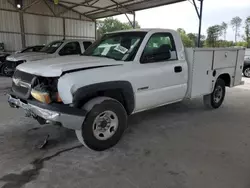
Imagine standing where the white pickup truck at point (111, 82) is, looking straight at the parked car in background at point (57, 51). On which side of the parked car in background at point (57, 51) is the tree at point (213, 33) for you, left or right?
right

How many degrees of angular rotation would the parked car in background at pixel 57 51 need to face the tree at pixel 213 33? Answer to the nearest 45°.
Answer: approximately 180°

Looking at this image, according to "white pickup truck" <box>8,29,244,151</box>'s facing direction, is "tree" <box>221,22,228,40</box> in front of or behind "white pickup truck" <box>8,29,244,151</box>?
behind

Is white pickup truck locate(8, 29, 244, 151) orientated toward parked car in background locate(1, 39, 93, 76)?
no

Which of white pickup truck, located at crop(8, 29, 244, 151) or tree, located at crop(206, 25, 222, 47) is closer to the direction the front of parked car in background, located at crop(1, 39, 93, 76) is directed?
the white pickup truck

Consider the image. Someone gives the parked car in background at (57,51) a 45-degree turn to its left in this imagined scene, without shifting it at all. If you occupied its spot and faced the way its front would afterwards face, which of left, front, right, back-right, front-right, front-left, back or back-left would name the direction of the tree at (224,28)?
back-left

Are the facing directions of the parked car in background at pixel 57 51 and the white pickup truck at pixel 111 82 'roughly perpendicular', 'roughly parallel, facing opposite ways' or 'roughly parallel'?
roughly parallel

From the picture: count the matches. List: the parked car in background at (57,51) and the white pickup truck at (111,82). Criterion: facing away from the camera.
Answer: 0

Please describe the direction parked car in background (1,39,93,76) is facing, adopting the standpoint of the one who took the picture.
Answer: facing the viewer and to the left of the viewer

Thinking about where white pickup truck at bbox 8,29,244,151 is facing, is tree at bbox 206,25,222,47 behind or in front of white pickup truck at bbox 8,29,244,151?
behind

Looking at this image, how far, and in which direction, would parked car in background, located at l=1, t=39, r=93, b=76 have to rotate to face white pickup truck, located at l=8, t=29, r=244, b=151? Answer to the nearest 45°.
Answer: approximately 45° to its left
